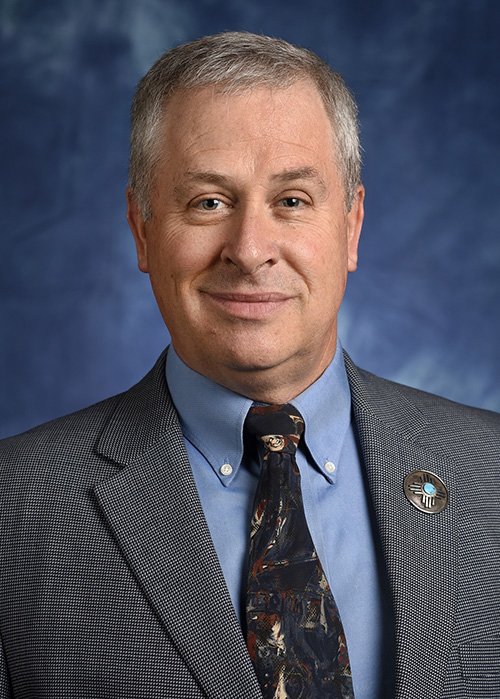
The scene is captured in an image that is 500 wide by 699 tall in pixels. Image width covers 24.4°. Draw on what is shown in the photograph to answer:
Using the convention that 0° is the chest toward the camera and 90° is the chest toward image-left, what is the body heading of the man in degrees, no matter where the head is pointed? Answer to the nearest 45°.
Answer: approximately 0°
